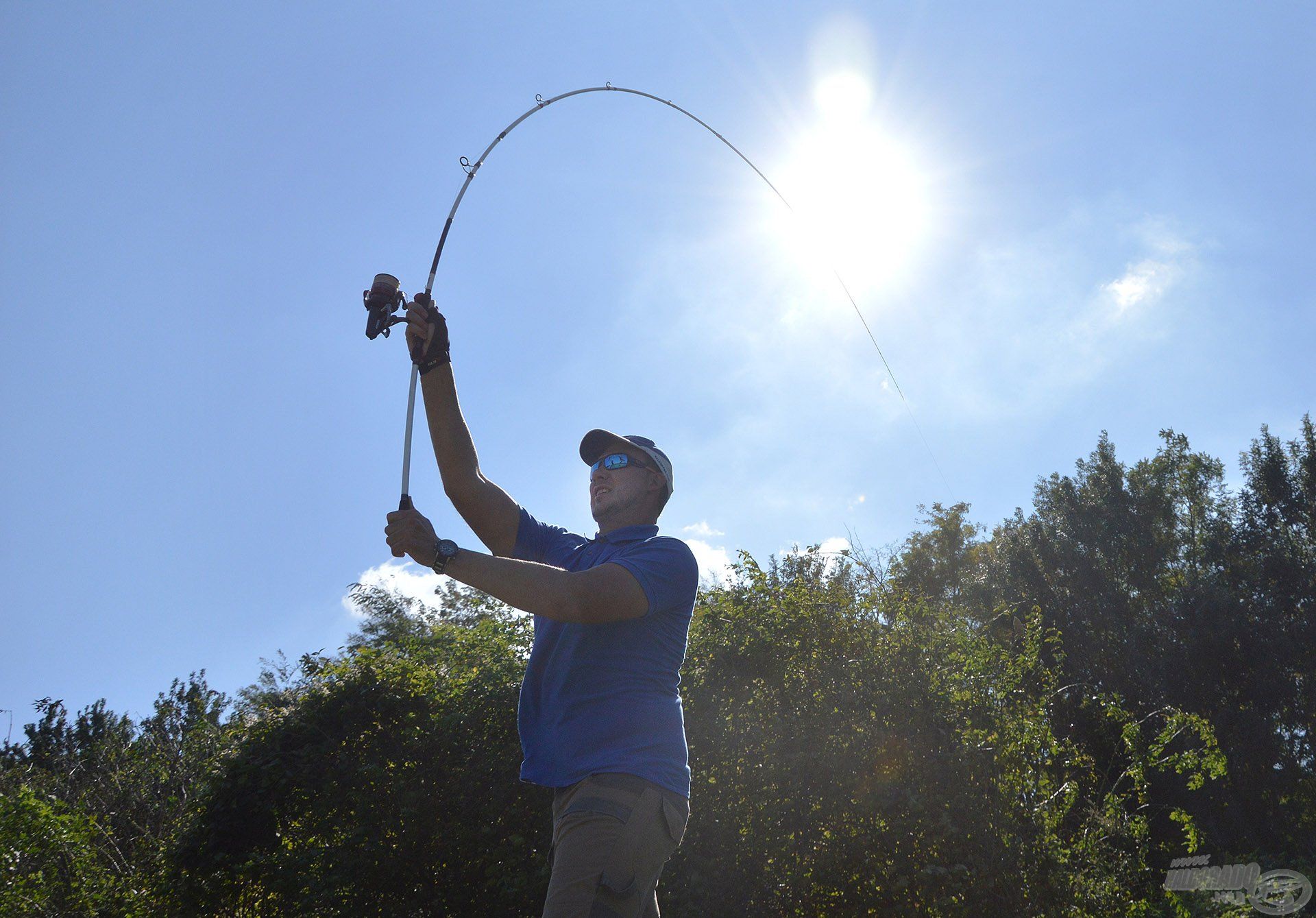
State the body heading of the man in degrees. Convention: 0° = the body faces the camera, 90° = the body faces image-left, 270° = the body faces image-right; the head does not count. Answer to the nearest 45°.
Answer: approximately 45°
